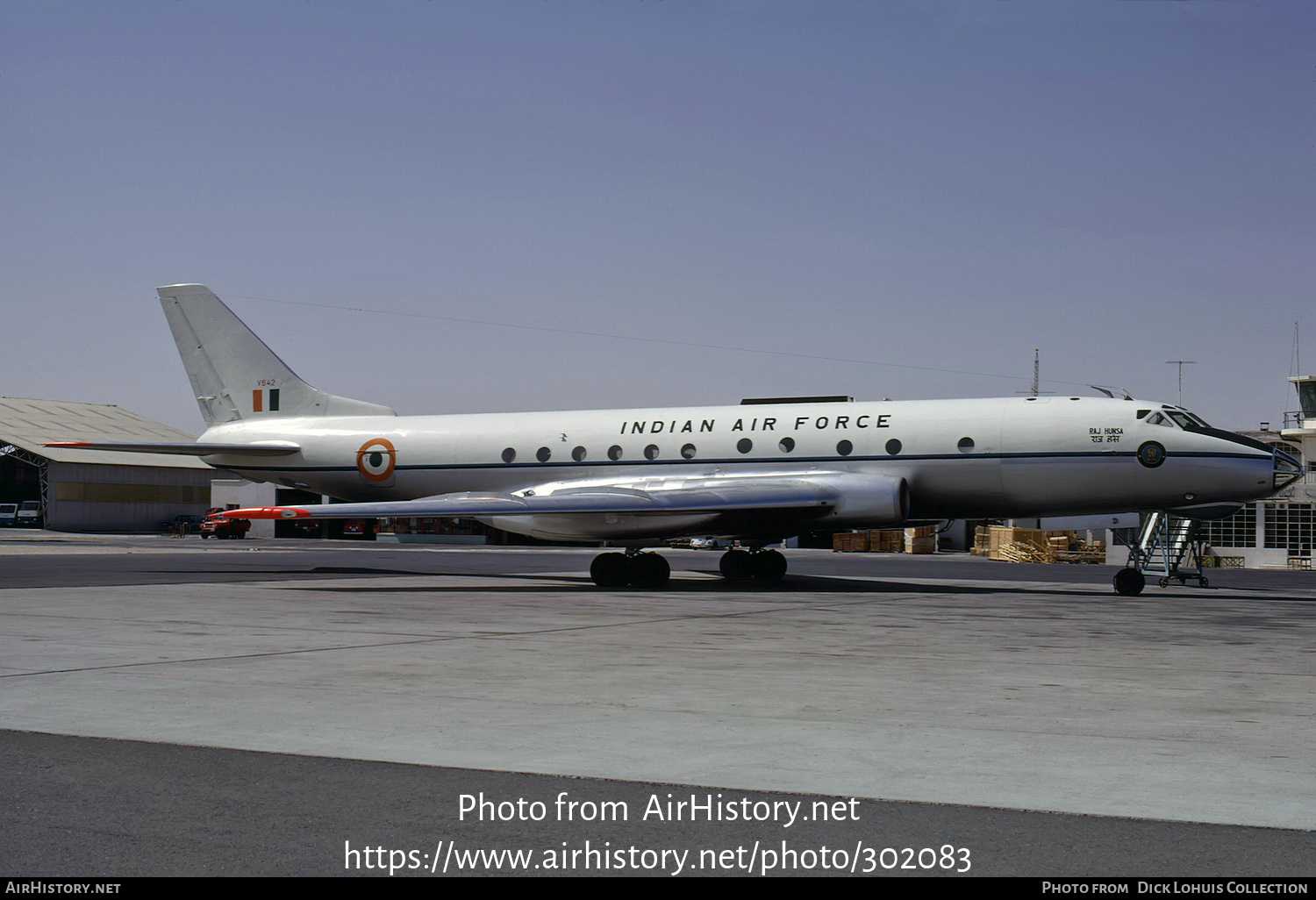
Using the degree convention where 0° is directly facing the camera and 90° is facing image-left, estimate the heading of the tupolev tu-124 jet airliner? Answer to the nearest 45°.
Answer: approximately 270°

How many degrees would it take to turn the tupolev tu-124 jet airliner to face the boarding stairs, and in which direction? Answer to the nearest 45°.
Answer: approximately 45° to its left
